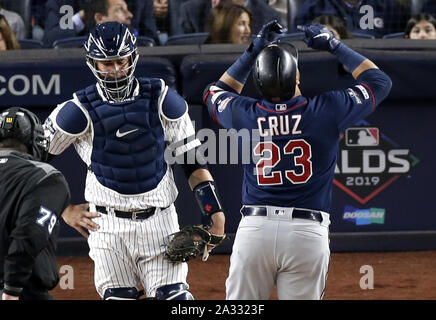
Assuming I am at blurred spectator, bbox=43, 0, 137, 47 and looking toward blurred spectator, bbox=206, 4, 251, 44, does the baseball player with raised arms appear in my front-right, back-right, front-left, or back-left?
front-right

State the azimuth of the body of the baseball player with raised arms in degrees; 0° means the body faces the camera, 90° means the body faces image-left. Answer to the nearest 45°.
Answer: approximately 180°

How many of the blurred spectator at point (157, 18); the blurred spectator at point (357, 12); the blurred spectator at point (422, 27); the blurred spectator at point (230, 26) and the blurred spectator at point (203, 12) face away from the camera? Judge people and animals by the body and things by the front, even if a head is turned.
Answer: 0

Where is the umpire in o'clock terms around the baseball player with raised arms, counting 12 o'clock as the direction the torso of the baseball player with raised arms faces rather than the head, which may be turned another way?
The umpire is roughly at 8 o'clock from the baseball player with raised arms.

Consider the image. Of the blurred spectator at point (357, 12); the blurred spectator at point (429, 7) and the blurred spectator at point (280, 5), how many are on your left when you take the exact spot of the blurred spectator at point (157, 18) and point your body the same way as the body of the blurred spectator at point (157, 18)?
3

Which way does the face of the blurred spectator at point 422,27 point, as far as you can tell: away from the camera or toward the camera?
toward the camera

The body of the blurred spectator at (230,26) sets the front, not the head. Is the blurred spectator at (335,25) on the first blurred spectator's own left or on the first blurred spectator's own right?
on the first blurred spectator's own left

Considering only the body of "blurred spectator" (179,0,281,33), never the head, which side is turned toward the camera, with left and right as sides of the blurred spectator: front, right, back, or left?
front

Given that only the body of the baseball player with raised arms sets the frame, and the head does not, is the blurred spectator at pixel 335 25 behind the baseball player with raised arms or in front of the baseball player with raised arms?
in front

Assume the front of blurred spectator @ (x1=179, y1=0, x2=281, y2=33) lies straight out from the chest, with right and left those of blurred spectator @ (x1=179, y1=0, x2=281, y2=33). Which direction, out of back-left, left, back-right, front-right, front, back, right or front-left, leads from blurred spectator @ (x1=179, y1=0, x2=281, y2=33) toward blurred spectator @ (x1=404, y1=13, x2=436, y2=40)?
left

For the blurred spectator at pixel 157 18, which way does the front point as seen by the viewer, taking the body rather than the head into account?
toward the camera

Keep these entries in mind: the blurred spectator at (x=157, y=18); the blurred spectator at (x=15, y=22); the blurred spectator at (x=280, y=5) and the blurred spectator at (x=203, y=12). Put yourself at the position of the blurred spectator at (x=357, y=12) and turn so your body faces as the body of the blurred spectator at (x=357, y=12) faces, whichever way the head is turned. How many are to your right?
4

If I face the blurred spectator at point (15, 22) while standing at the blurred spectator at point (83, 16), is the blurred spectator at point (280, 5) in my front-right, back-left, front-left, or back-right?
back-right

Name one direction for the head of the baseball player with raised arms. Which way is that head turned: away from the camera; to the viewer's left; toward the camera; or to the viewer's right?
away from the camera

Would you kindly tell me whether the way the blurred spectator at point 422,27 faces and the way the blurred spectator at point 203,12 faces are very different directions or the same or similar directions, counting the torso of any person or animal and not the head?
same or similar directions

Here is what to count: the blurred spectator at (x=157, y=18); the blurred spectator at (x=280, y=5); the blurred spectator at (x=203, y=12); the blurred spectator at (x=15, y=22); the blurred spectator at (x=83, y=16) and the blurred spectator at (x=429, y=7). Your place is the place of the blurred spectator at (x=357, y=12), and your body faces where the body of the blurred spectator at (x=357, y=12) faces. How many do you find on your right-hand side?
5

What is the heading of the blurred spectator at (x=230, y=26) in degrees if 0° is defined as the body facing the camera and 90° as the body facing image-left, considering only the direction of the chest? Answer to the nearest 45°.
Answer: approximately 315°
